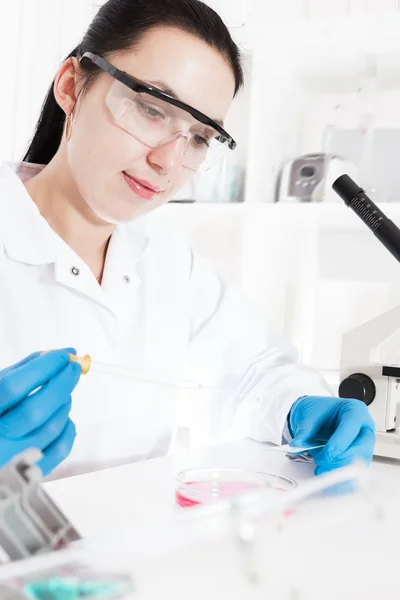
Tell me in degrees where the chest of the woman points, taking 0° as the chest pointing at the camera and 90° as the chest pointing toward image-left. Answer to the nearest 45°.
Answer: approximately 315°

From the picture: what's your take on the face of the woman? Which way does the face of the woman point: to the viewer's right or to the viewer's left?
to the viewer's right
